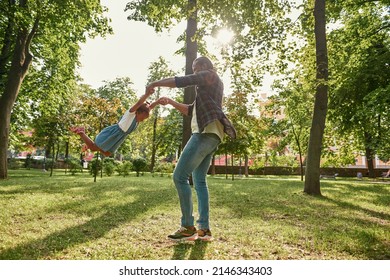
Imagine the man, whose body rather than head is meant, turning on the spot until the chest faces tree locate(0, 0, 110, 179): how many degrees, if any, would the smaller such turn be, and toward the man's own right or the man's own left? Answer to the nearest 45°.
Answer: approximately 45° to the man's own right

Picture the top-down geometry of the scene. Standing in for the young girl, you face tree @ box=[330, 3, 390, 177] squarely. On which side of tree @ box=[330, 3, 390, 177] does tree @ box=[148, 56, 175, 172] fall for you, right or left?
left

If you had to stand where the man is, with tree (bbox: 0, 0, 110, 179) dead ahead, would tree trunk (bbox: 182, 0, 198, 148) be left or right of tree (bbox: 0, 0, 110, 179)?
right

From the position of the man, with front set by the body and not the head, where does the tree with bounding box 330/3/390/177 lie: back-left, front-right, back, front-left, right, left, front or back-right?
back-right

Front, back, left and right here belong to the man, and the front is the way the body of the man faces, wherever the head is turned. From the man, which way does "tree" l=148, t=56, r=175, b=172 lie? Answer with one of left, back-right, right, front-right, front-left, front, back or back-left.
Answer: right

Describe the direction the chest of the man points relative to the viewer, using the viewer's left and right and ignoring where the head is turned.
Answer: facing to the left of the viewer

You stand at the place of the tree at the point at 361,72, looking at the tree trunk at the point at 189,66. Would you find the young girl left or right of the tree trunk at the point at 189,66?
left

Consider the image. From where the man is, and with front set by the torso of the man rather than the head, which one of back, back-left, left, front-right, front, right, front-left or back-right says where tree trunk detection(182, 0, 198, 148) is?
right
